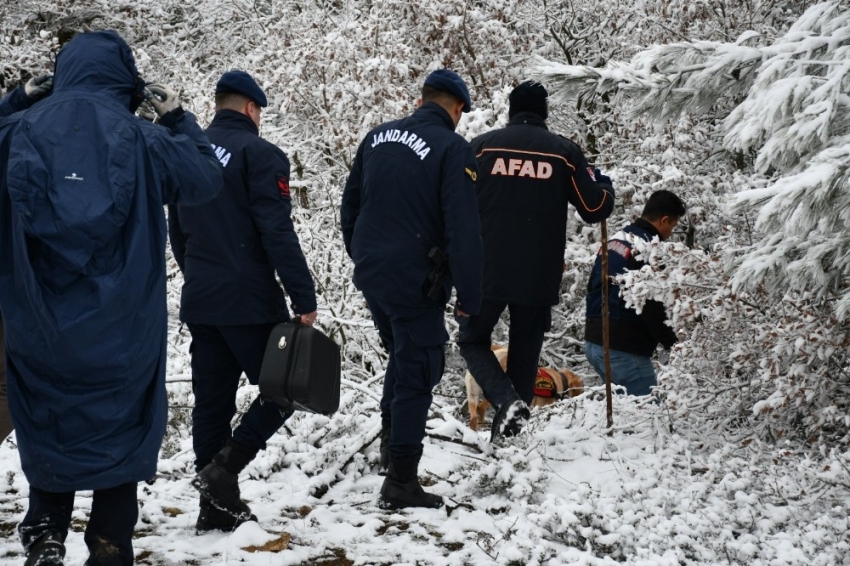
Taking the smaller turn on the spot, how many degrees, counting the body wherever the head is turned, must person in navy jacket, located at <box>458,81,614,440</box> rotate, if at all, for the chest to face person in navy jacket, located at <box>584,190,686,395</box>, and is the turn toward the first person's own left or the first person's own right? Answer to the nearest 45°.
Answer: approximately 45° to the first person's own right

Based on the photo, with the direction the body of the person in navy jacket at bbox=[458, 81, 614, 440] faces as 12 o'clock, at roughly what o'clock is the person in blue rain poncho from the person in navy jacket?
The person in blue rain poncho is roughly at 7 o'clock from the person in navy jacket.

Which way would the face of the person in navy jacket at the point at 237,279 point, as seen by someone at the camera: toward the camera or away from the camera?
away from the camera

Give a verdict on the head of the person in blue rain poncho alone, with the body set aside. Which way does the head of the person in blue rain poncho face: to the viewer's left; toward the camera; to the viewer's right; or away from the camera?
away from the camera

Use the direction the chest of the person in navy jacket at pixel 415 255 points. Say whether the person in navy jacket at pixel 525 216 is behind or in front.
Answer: in front

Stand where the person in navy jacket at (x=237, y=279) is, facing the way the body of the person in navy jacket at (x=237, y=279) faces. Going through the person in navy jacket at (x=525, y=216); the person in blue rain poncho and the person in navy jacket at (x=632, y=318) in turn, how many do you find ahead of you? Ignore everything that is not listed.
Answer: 2

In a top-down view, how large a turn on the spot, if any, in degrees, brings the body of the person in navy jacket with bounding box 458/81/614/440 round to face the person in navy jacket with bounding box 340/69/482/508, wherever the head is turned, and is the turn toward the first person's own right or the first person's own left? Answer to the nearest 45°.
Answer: approximately 135° to the first person's own left

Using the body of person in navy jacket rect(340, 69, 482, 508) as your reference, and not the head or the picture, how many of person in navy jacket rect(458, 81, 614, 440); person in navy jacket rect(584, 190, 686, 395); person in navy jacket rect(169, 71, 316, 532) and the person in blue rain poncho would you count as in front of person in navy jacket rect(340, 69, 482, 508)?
2

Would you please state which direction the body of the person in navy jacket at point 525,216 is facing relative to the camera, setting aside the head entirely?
away from the camera

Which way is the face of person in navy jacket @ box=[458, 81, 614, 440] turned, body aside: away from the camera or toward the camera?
away from the camera

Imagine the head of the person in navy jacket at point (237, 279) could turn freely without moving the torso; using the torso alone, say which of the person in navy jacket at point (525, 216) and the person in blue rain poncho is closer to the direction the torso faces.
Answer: the person in navy jacket

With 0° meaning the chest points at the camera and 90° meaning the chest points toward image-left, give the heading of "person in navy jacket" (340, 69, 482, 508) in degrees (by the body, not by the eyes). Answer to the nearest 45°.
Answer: approximately 225°

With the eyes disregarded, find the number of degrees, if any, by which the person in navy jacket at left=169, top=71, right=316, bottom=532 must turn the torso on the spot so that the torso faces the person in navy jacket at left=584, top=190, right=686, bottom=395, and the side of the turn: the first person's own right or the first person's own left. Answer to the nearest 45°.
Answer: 0° — they already face them
